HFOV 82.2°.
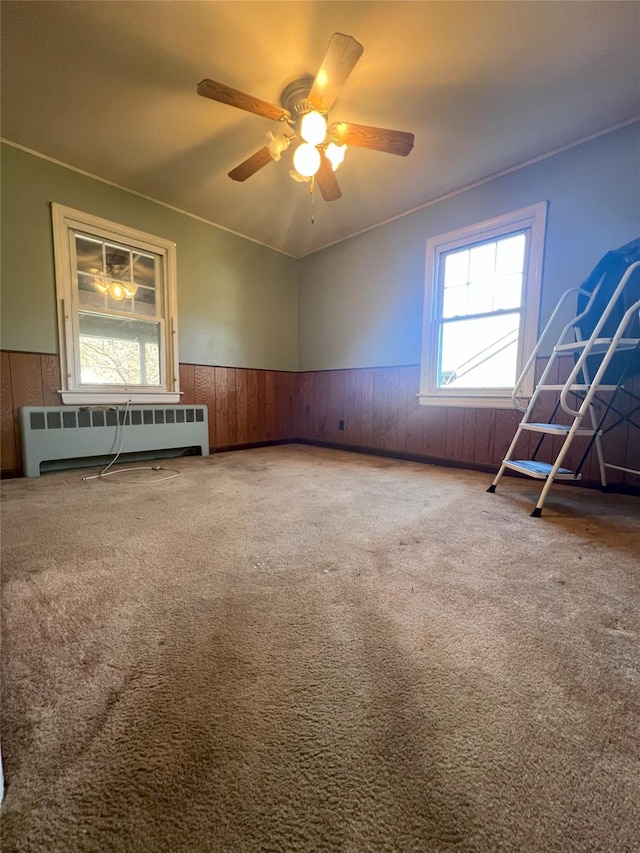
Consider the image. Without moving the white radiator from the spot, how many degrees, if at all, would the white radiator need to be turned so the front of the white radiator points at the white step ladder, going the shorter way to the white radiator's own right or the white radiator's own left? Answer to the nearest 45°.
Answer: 0° — it already faces it

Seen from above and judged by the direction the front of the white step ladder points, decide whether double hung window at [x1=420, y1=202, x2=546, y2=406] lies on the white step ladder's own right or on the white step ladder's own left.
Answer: on the white step ladder's own right

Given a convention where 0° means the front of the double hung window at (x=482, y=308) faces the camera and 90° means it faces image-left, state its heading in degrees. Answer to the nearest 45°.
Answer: approximately 45°

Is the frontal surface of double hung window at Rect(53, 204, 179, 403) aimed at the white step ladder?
yes

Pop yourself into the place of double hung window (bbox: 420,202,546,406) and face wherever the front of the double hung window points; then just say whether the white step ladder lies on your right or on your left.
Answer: on your left
